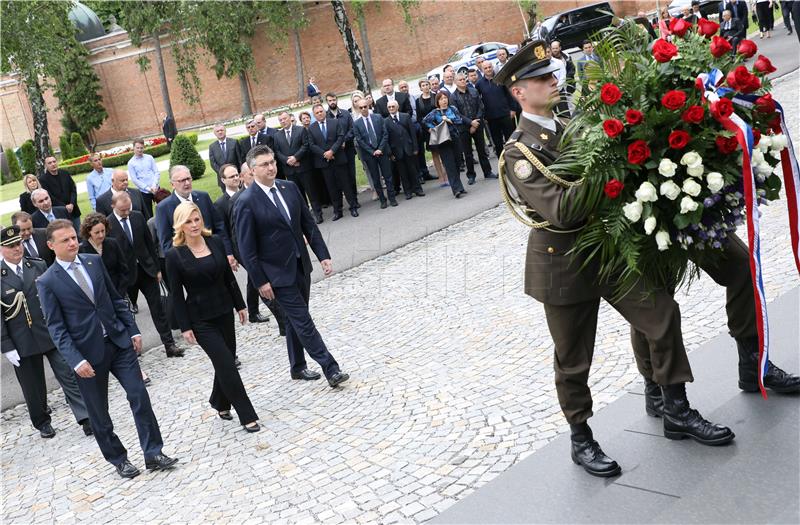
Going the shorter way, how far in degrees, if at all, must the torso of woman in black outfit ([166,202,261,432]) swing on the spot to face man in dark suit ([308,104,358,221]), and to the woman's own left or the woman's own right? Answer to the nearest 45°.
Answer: approximately 135° to the woman's own left

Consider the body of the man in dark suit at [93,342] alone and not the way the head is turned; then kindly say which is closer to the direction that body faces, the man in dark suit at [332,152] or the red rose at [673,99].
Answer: the red rose

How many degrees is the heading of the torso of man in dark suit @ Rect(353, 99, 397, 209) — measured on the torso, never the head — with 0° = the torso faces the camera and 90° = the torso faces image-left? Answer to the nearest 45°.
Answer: approximately 0°

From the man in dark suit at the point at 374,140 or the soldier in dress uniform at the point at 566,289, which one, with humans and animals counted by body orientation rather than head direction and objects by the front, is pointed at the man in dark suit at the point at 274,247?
the man in dark suit at the point at 374,140

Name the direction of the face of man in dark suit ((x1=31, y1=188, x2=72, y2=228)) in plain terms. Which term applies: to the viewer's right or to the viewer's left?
to the viewer's right

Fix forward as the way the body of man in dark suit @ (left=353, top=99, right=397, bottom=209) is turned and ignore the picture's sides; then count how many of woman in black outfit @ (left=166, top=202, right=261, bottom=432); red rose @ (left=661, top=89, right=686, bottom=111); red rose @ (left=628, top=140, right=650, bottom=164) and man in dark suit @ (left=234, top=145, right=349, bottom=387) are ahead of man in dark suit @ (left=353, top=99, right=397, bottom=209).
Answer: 4

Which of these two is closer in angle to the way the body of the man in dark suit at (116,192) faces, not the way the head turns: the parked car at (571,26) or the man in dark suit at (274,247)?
the man in dark suit

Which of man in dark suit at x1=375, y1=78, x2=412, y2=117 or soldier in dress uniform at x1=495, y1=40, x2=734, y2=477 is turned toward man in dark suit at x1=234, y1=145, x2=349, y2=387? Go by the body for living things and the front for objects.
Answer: man in dark suit at x1=375, y1=78, x2=412, y2=117

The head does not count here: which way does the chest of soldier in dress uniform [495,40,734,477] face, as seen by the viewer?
to the viewer's right
